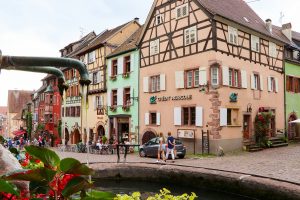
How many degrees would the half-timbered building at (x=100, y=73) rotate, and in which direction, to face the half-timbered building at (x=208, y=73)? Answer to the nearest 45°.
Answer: approximately 90° to its left
